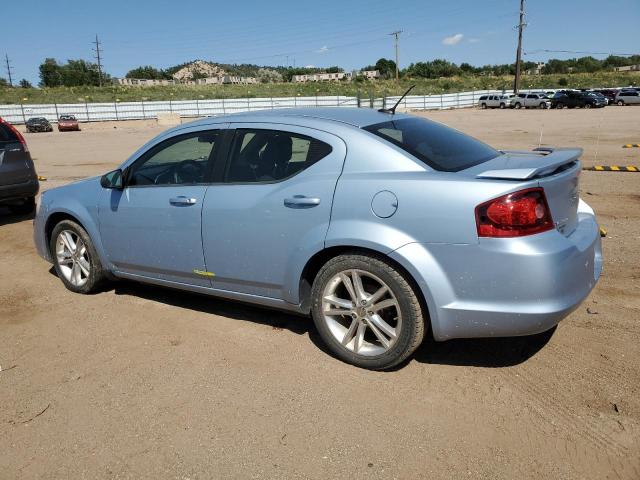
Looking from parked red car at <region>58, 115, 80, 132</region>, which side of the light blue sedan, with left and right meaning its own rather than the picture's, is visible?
front

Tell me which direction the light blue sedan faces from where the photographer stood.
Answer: facing away from the viewer and to the left of the viewer

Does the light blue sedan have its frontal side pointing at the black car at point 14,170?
yes

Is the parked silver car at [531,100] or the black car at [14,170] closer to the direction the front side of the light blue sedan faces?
the black car

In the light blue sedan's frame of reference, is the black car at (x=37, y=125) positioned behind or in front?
in front

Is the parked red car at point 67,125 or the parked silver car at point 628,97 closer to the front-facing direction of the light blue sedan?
the parked red car

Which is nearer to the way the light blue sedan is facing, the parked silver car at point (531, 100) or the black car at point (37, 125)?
the black car

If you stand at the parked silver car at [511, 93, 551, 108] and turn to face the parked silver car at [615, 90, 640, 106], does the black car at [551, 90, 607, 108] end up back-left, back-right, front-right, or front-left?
front-right

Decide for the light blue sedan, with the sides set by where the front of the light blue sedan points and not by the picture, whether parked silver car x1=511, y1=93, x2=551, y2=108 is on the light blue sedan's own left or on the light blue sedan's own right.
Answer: on the light blue sedan's own right

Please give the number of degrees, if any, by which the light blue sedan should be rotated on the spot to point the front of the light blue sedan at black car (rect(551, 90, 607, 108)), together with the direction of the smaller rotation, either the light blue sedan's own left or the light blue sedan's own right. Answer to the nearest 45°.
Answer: approximately 90° to the light blue sedan's own right

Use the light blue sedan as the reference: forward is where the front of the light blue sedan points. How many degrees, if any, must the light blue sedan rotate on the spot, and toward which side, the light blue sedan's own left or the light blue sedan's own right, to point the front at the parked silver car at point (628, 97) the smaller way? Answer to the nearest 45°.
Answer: approximately 90° to the light blue sedan's own right

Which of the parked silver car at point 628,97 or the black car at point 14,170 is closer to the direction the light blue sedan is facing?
the black car

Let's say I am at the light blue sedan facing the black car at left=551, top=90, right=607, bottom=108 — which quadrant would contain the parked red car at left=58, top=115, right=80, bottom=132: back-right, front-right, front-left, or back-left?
front-left

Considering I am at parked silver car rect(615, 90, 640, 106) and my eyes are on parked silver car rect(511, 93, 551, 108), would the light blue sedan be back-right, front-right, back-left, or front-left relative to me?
front-left
